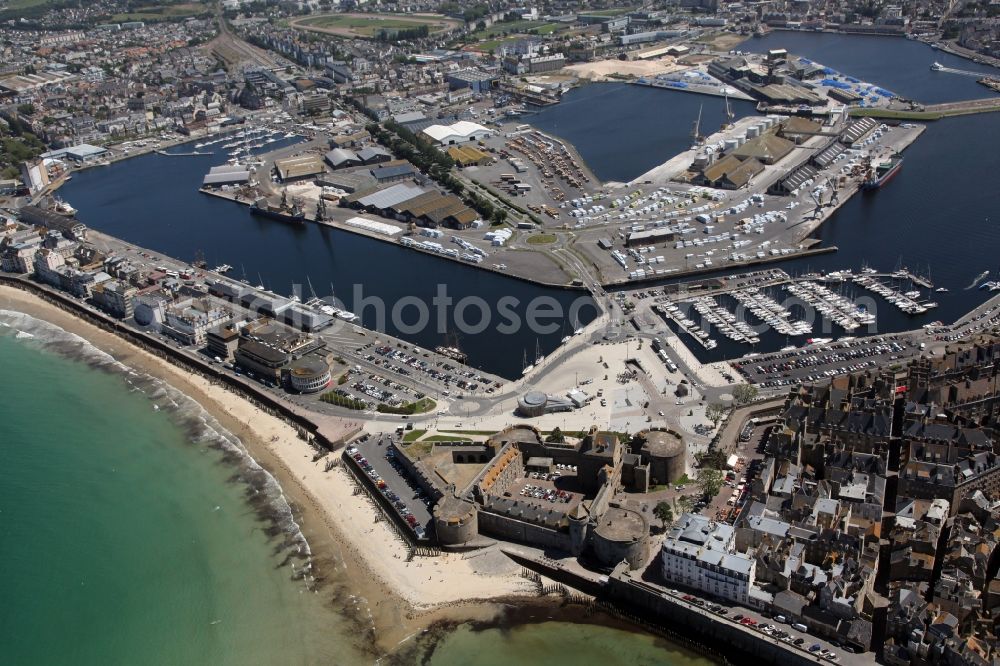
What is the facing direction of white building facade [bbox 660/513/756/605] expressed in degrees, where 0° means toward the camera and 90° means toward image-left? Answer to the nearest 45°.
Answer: approximately 45°

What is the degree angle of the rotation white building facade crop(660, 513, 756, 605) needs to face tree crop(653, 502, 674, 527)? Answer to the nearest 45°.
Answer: approximately 90° to its right
